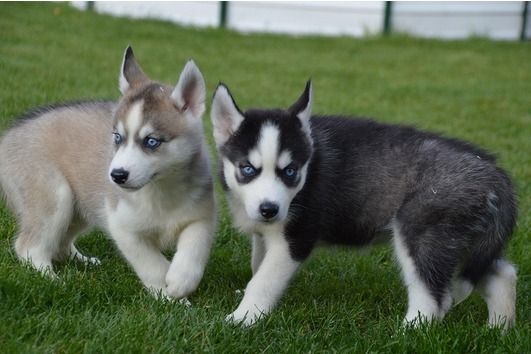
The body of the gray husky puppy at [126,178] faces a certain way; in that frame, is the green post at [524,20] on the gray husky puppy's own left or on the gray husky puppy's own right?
on the gray husky puppy's own left

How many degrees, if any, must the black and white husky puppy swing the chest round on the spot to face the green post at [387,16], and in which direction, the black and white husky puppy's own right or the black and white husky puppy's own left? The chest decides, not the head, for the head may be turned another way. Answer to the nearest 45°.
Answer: approximately 90° to the black and white husky puppy's own right

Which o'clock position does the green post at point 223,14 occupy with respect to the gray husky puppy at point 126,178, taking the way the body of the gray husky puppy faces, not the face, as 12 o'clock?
The green post is roughly at 8 o'clock from the gray husky puppy.

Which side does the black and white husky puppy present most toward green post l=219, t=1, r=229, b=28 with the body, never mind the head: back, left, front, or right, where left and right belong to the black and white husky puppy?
right

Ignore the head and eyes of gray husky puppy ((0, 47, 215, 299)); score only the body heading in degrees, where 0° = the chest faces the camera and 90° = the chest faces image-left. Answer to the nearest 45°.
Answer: approximately 315°

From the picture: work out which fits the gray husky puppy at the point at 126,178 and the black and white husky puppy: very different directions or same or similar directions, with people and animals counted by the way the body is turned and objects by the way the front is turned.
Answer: very different directions

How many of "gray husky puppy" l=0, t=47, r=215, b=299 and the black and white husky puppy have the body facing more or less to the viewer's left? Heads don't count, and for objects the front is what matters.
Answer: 1

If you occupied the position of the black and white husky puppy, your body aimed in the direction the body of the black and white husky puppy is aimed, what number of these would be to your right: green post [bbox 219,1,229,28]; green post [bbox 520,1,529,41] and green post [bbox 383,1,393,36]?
3

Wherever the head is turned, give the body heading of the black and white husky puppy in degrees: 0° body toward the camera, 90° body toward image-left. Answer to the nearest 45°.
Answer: approximately 90°

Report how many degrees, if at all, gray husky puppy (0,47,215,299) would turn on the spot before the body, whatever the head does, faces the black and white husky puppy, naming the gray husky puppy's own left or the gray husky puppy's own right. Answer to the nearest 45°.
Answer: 0° — it already faces it

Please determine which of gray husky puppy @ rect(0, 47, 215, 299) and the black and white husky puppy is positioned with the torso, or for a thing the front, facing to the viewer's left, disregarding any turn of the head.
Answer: the black and white husky puppy

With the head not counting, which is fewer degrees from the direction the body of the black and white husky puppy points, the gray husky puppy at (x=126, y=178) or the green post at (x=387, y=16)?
the gray husky puppy
